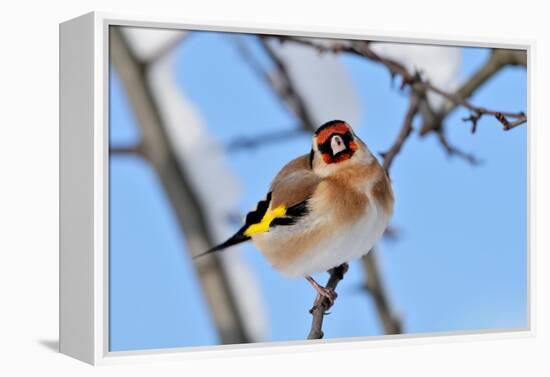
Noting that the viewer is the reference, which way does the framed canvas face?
facing the viewer and to the right of the viewer
